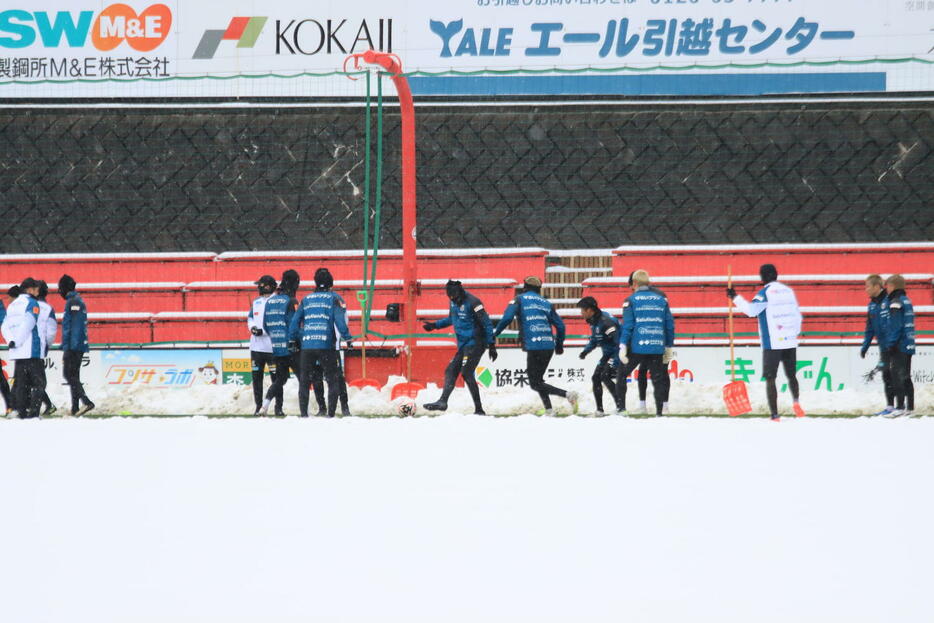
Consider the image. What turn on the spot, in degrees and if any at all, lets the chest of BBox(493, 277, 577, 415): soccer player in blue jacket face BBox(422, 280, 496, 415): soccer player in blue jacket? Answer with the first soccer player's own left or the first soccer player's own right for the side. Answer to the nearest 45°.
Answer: approximately 45° to the first soccer player's own left

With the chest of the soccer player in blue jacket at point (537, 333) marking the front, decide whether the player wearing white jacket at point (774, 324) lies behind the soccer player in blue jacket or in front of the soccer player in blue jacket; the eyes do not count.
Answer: behind

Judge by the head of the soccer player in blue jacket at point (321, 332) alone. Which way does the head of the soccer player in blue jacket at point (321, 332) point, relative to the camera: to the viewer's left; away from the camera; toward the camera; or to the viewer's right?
away from the camera

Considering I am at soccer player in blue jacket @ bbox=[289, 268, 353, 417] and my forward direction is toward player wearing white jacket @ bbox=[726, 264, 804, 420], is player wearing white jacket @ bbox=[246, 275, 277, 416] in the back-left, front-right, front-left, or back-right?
back-left

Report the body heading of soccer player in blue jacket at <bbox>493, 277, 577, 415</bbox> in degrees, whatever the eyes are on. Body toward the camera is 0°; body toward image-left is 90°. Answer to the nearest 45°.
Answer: approximately 135°

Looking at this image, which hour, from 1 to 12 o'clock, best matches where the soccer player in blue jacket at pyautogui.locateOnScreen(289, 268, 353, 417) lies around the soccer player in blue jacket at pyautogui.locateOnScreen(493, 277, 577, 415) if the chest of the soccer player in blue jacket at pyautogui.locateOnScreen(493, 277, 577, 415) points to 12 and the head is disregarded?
the soccer player in blue jacket at pyautogui.locateOnScreen(289, 268, 353, 417) is roughly at 10 o'clock from the soccer player in blue jacket at pyautogui.locateOnScreen(493, 277, 577, 415).

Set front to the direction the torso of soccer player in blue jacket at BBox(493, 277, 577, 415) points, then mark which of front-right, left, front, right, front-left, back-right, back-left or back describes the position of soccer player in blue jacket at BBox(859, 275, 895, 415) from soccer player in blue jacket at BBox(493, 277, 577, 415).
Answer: back-right

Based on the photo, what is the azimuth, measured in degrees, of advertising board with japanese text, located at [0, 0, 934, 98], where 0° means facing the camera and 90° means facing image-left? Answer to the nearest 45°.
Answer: approximately 0°

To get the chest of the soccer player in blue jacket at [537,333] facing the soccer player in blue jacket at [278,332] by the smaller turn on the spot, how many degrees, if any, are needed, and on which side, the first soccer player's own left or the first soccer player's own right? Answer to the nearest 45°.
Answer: approximately 45° to the first soccer player's own left
